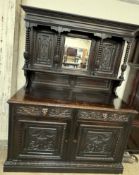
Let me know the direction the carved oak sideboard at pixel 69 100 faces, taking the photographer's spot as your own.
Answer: facing the viewer

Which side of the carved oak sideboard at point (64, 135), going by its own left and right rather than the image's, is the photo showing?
front
